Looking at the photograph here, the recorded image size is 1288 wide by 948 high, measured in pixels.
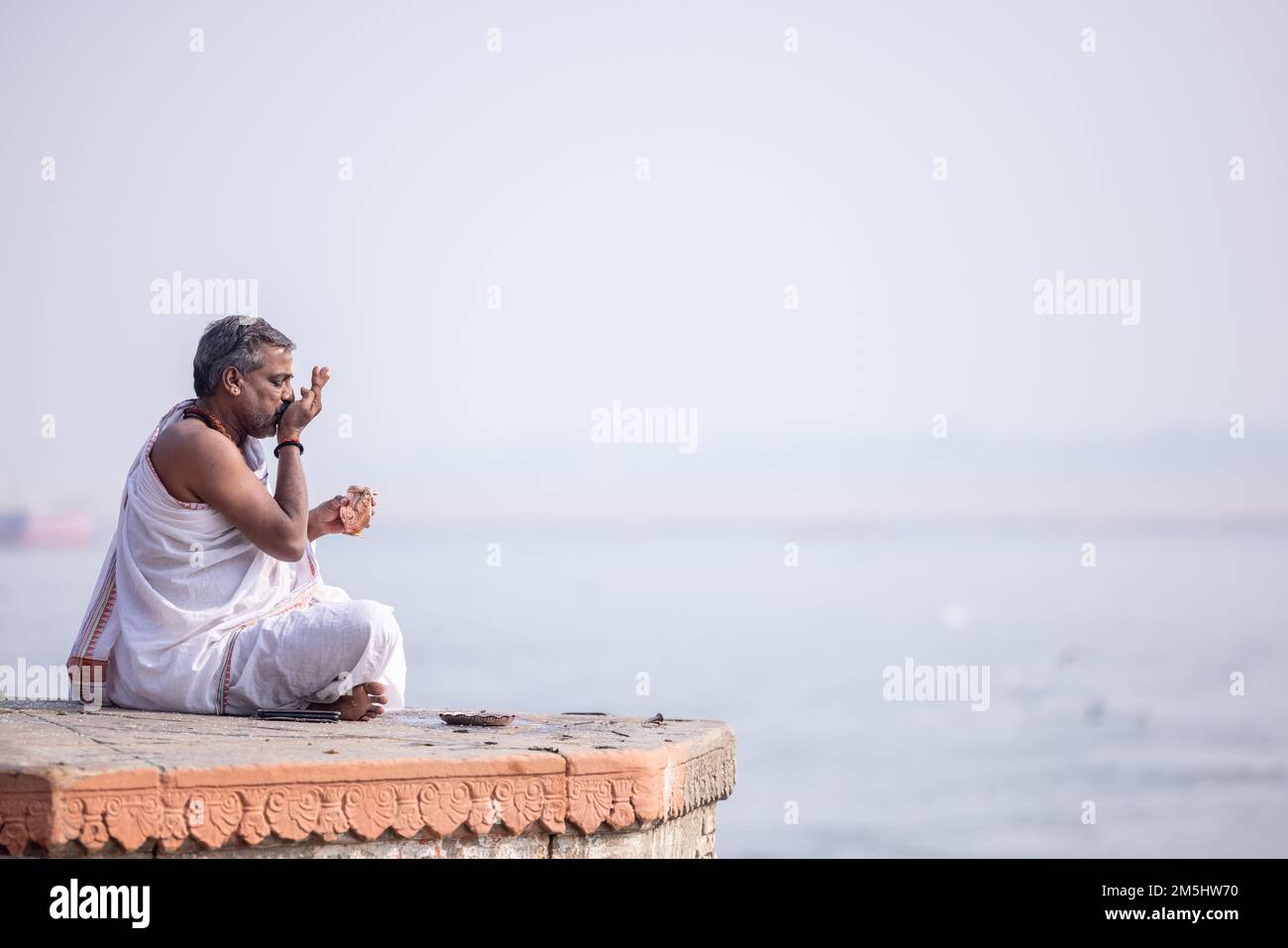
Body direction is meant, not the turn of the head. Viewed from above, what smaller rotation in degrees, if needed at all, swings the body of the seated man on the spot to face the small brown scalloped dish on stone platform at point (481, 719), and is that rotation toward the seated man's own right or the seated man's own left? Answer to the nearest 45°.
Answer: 0° — they already face it

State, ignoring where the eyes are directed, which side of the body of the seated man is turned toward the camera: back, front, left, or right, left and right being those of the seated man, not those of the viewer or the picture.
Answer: right

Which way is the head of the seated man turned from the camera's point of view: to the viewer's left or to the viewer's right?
to the viewer's right
